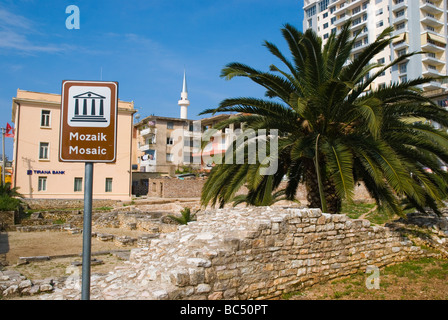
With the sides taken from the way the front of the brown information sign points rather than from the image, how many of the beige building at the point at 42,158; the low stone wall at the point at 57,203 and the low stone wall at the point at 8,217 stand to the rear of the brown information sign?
3

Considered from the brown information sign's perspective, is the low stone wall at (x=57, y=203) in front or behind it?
behind

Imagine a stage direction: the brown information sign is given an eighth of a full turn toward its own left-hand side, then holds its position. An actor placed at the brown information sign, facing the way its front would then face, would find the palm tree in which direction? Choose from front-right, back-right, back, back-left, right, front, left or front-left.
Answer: left

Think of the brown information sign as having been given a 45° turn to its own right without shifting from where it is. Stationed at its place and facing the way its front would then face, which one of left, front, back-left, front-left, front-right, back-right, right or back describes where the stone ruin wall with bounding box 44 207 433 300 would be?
back

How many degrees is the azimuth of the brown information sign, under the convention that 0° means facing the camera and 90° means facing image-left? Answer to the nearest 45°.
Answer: approximately 0°

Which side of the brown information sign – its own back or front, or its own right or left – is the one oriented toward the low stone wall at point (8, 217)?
back

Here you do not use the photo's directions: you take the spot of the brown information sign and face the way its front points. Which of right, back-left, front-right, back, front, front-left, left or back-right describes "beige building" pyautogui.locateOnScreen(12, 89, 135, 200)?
back
